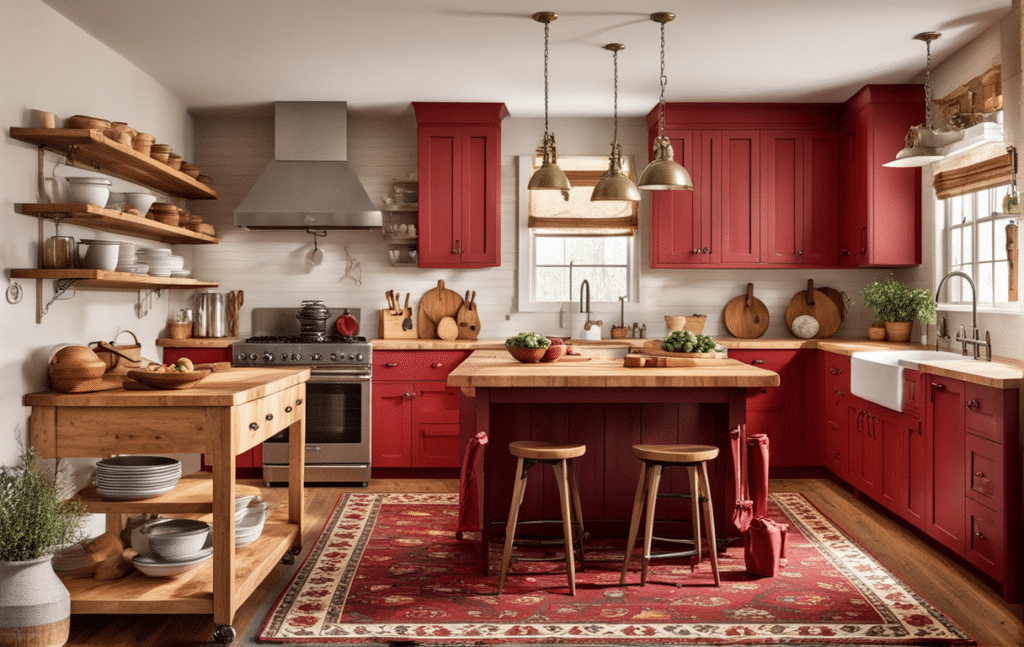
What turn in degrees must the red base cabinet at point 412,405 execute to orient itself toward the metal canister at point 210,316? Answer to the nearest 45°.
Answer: approximately 90° to its right

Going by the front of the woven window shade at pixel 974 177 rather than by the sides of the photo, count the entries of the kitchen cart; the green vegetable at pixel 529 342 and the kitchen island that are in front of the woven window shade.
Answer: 3

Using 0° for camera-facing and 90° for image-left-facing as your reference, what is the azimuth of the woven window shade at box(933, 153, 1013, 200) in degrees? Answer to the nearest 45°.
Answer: approximately 45°

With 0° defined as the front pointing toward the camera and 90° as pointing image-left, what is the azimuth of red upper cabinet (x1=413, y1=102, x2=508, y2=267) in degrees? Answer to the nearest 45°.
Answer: approximately 0°

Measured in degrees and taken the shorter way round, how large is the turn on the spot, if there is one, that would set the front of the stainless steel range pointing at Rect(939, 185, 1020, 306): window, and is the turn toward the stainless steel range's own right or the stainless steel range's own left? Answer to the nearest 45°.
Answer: approximately 45° to the stainless steel range's own left

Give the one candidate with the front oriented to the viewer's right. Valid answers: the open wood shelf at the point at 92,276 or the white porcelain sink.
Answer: the open wood shelf

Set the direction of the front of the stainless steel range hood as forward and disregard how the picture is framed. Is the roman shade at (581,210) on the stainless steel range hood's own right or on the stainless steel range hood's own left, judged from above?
on the stainless steel range hood's own left

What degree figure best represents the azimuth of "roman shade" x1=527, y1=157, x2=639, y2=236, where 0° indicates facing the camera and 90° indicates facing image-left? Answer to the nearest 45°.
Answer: approximately 0°
